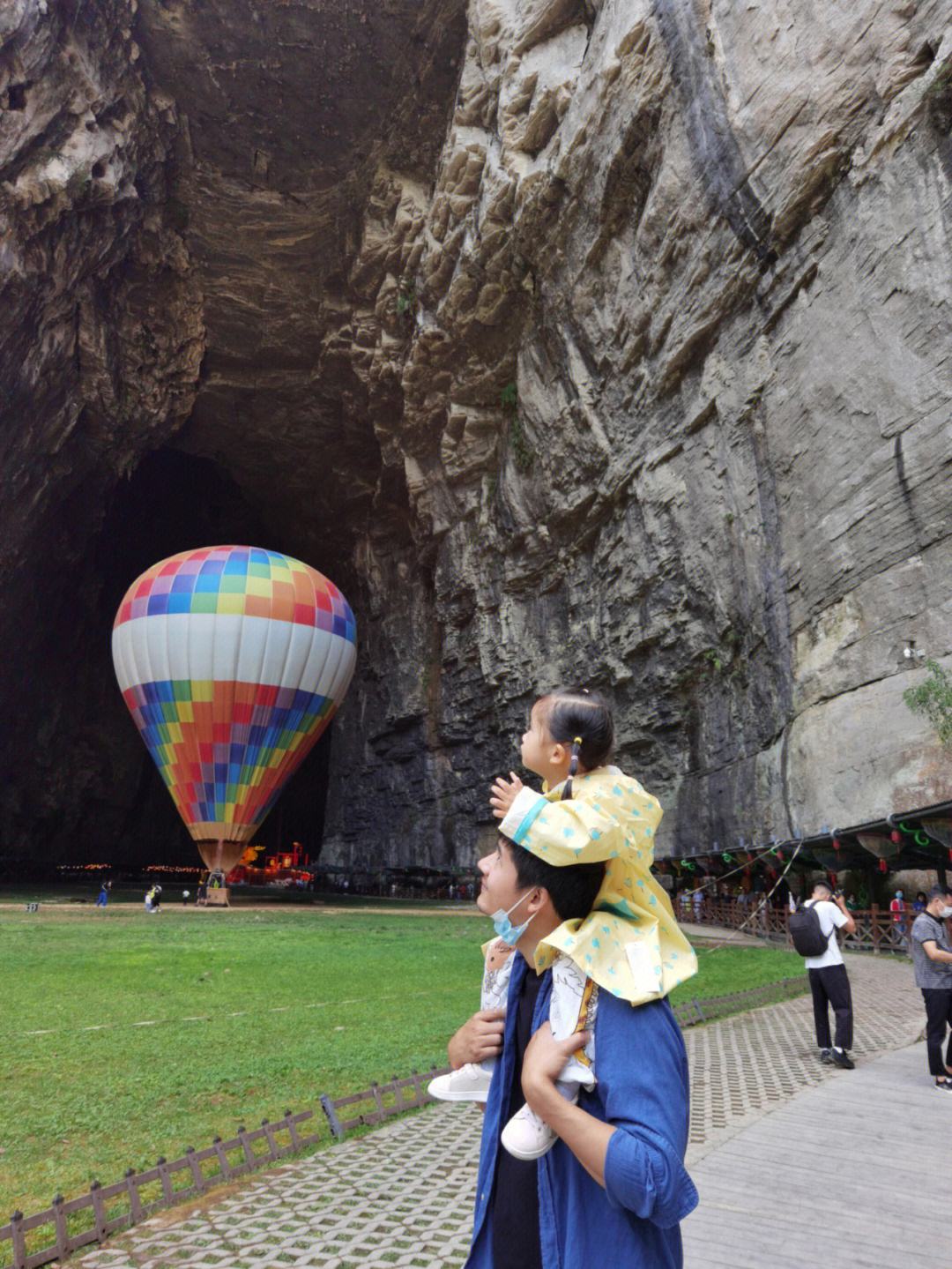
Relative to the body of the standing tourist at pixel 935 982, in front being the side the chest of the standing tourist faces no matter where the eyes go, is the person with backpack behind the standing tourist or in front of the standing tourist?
behind

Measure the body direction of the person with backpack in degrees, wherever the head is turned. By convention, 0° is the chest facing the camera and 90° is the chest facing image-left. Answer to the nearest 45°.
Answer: approximately 225°

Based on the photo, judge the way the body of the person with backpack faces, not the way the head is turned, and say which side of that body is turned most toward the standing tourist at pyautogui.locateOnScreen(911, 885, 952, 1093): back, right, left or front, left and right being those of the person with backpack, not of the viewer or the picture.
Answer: right

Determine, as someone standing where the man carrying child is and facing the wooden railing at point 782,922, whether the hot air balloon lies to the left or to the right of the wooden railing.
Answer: left

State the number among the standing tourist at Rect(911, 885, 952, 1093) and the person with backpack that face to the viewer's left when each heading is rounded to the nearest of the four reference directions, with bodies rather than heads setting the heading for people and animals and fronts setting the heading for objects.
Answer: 0

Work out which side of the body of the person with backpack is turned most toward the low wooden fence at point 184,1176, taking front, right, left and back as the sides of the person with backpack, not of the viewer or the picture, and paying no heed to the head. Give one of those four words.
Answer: back

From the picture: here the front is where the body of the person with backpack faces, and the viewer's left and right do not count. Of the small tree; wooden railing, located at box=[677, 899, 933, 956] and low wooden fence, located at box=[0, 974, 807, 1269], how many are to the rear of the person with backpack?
1

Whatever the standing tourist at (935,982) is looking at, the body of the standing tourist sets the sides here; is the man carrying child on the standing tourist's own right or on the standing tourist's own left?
on the standing tourist's own right

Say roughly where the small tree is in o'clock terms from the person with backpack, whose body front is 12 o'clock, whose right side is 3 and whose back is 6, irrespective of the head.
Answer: The small tree is roughly at 11 o'clock from the person with backpack.

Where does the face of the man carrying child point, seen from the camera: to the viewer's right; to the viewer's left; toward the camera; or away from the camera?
to the viewer's left

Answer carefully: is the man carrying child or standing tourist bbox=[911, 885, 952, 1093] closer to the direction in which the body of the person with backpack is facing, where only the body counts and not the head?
the standing tourist

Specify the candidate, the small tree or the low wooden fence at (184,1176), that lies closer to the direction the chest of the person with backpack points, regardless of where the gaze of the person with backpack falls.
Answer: the small tree

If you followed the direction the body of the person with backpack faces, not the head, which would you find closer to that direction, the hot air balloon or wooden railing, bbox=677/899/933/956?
the wooden railing

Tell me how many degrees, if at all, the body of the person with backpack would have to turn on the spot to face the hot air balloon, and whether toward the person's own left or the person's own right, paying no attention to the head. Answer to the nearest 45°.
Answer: approximately 90° to the person's own left

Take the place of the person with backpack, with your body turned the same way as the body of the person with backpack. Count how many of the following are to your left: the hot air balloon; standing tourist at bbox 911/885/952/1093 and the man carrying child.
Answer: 1
